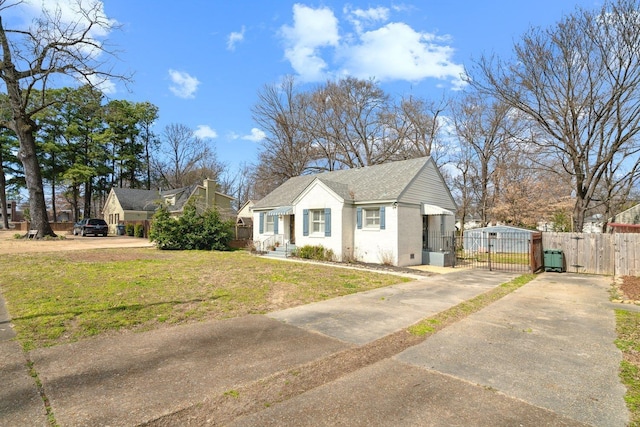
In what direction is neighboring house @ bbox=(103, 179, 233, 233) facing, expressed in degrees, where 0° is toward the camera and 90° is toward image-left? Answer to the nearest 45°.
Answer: approximately 45°

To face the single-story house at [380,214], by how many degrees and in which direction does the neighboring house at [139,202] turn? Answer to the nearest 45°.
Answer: approximately 45° to its left

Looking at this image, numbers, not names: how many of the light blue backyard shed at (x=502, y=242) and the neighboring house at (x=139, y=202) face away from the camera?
0

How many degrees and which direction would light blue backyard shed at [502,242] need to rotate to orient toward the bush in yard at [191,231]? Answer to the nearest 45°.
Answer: approximately 45° to its right

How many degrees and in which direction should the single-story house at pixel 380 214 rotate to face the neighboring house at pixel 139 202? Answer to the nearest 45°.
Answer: approximately 90° to its right

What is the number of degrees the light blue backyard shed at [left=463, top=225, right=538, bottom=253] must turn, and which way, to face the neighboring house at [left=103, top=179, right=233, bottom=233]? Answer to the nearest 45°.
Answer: approximately 90° to its right

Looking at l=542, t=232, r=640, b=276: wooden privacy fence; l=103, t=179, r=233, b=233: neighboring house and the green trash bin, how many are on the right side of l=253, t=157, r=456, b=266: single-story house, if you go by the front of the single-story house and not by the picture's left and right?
1

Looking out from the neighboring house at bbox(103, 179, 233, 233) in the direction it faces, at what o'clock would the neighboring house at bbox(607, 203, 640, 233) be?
the neighboring house at bbox(607, 203, 640, 233) is roughly at 9 o'clock from the neighboring house at bbox(103, 179, 233, 233).

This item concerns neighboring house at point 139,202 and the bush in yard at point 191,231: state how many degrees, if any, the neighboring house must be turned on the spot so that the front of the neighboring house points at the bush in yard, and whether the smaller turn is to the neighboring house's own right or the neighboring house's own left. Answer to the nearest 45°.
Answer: approximately 45° to the neighboring house's own left

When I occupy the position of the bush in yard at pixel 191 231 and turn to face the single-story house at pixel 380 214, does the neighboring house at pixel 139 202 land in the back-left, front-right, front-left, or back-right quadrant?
back-left

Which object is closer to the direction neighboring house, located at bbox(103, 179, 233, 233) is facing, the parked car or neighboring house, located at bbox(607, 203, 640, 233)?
the parked car
